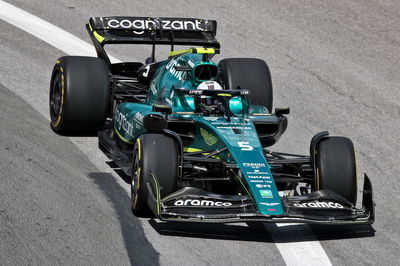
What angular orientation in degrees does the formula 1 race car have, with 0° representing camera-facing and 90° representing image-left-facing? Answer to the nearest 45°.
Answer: approximately 0°
